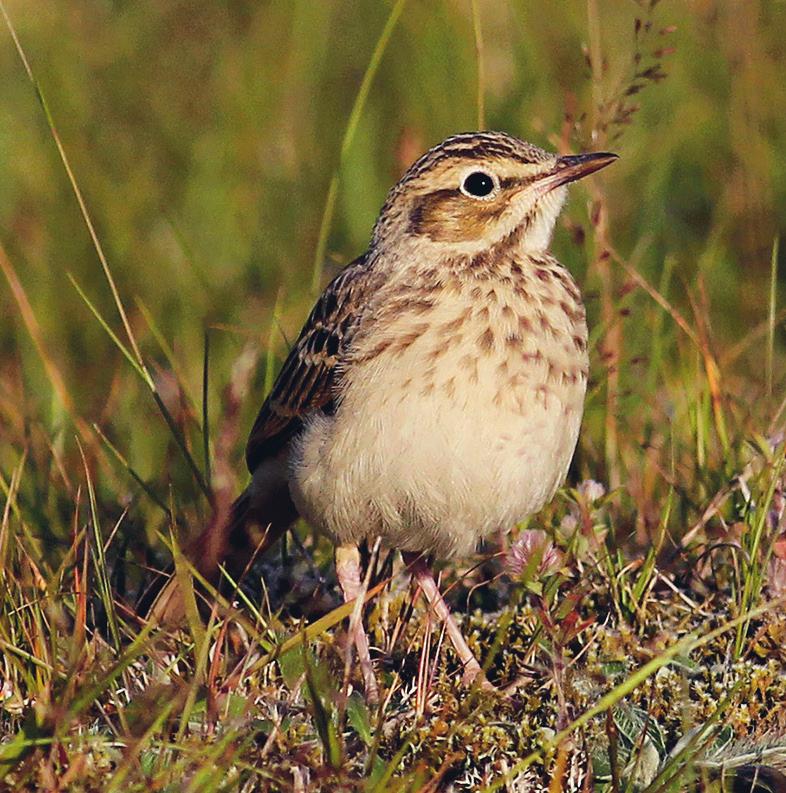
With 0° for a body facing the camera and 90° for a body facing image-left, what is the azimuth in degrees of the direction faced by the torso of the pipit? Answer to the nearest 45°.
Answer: approximately 315°
